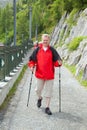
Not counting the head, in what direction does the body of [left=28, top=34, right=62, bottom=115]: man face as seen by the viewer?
toward the camera
